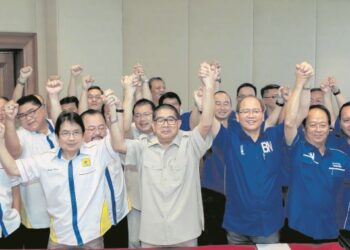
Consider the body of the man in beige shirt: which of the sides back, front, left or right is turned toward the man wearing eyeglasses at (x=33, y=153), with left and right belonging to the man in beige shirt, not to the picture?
right

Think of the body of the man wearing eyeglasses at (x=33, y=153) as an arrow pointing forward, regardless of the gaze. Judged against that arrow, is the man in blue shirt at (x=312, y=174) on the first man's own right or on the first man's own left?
on the first man's own left

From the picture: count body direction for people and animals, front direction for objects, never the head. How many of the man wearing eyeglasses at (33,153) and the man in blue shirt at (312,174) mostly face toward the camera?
2

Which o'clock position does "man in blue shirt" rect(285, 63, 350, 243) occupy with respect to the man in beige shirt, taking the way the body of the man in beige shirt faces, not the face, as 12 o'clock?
The man in blue shirt is roughly at 9 o'clock from the man in beige shirt.

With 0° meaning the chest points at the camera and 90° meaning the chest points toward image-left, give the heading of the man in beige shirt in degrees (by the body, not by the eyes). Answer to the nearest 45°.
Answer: approximately 0°

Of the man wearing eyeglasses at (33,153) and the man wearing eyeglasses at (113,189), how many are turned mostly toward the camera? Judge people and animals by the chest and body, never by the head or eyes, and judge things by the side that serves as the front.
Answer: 2

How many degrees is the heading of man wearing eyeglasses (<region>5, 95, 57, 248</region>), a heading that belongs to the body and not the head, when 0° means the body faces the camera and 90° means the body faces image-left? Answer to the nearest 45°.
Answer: approximately 0°
